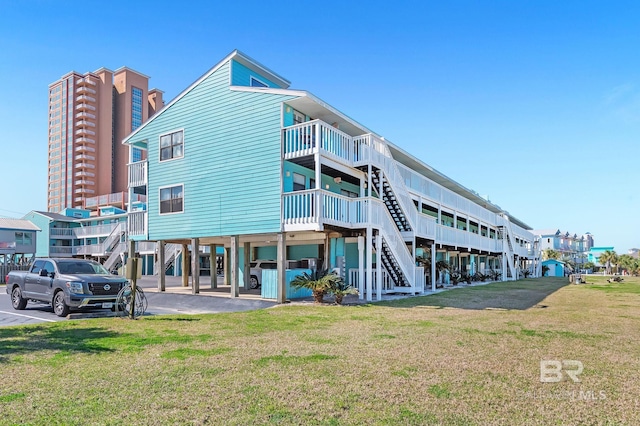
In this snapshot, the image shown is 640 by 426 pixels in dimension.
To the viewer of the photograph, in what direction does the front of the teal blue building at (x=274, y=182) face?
facing the viewer and to the right of the viewer

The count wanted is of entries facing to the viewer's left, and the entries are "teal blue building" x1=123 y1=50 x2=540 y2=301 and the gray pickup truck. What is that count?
0

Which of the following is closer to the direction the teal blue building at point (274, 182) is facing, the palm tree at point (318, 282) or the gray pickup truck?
the palm tree

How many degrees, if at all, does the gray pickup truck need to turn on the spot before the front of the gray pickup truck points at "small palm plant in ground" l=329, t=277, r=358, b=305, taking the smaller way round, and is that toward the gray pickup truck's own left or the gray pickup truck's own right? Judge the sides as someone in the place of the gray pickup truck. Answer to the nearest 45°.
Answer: approximately 45° to the gray pickup truck's own left

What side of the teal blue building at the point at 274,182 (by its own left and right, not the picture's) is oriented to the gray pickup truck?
right

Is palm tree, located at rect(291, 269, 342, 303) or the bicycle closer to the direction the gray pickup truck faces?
the bicycle

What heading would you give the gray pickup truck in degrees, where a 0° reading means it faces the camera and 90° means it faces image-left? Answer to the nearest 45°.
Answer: approximately 315°

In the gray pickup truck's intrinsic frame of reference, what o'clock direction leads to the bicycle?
The bicycle is roughly at 12 o'clock from the gray pickup truck.

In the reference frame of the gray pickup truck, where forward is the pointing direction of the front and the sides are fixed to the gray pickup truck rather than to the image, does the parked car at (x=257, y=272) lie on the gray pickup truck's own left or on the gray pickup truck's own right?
on the gray pickup truck's own left
